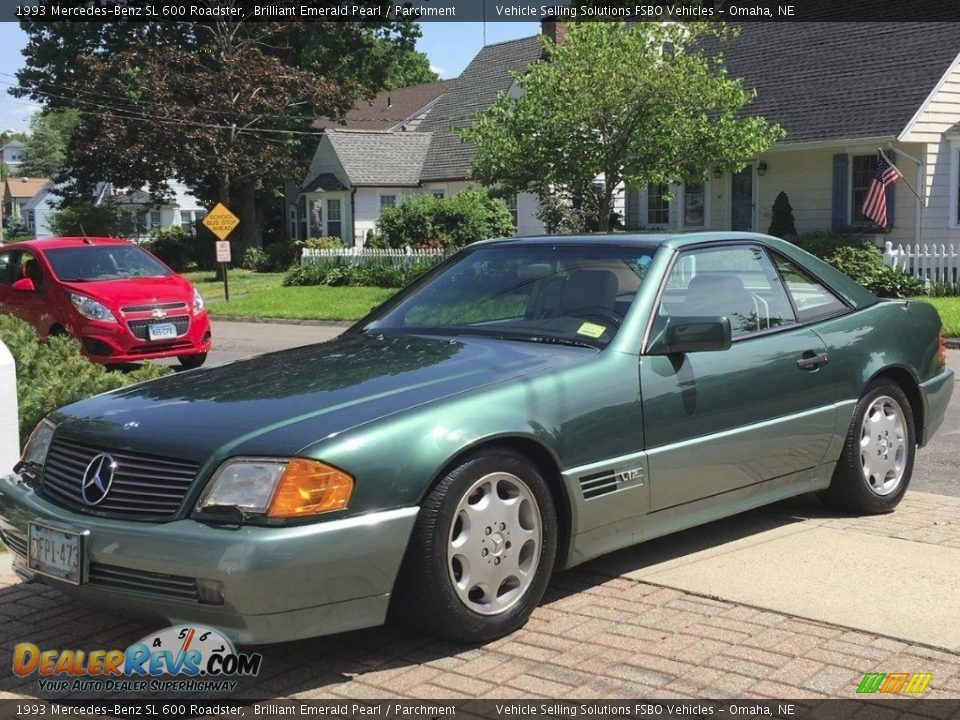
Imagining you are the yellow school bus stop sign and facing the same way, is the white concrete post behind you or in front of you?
in front

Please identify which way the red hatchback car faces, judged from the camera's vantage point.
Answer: facing the viewer and to the right of the viewer

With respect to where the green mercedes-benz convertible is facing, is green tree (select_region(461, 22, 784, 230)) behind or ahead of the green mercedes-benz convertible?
behind

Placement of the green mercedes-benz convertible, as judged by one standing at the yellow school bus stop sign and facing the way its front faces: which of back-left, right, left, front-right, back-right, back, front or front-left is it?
front

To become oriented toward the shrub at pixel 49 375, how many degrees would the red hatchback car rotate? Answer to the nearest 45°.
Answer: approximately 45° to its right

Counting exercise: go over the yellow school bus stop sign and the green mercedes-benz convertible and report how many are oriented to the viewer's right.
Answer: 0

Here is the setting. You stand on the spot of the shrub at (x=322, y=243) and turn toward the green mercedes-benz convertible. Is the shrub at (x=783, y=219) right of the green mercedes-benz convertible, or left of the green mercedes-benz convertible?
left

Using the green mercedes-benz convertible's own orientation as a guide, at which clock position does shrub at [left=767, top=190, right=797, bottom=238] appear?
The shrub is roughly at 5 o'clock from the green mercedes-benz convertible.

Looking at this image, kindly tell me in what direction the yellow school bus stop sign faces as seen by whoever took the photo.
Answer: facing the viewer

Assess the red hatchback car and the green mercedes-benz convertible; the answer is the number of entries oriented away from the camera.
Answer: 0

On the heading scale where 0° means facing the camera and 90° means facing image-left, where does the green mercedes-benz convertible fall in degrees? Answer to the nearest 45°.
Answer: approximately 45°

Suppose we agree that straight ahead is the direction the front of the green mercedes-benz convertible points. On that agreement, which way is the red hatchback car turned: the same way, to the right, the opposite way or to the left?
to the left
